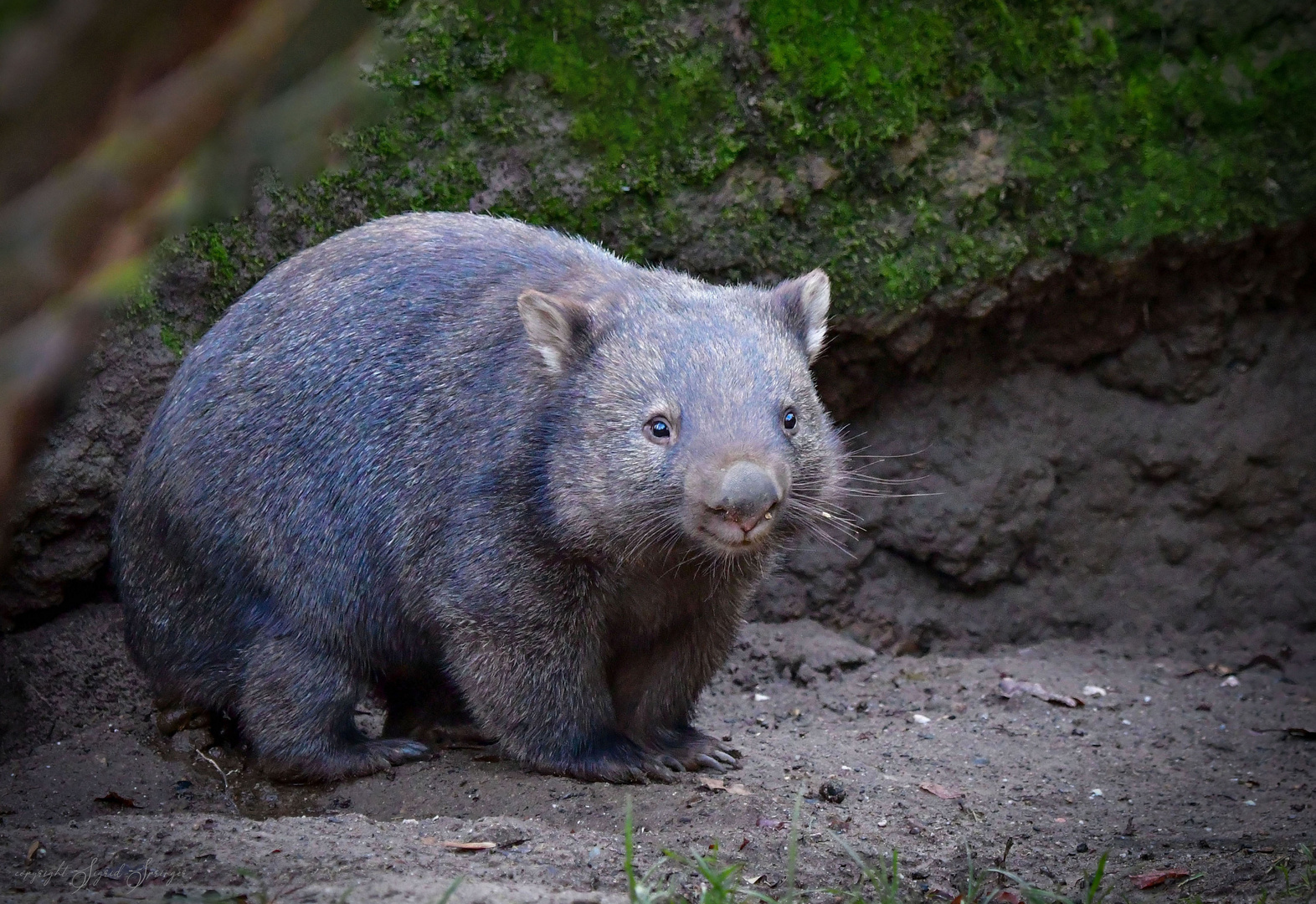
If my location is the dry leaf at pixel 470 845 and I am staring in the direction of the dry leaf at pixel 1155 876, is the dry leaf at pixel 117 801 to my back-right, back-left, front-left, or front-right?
back-left

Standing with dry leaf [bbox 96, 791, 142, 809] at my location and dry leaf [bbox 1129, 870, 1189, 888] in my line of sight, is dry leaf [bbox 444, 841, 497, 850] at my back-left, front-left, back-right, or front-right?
front-right

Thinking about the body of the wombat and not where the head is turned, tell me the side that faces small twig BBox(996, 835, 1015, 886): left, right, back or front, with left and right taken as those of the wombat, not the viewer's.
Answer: front

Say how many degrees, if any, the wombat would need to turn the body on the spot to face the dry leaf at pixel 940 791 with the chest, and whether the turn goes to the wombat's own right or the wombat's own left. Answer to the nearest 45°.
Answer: approximately 45° to the wombat's own left

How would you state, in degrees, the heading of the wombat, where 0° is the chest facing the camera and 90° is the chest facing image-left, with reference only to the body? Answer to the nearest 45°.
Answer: approximately 315°

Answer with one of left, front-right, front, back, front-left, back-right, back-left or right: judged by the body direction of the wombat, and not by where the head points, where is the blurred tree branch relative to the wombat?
front-right

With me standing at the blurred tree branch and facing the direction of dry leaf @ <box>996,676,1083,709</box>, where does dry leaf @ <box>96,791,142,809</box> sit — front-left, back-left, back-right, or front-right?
front-left
